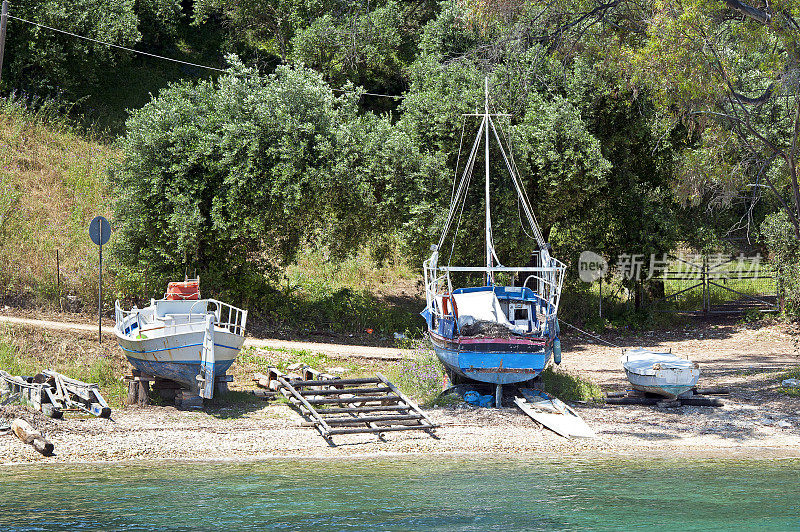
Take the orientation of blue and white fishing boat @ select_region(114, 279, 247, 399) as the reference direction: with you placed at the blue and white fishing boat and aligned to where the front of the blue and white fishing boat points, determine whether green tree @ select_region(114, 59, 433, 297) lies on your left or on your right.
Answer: on your right

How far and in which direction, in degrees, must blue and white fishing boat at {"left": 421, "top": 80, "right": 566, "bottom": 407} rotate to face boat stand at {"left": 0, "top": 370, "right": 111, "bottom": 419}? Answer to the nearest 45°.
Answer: approximately 90° to its left

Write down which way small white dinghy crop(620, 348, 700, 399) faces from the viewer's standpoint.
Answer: facing away from the viewer and to the left of the viewer

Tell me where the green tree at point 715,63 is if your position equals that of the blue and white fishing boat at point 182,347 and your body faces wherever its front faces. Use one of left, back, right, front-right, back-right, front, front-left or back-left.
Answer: back-right

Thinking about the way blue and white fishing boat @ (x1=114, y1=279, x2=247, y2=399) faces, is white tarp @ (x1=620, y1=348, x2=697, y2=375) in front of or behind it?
behind

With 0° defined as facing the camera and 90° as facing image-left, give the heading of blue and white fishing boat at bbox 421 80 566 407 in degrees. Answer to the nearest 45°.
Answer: approximately 180°

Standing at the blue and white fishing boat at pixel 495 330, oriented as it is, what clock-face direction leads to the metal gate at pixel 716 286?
The metal gate is roughly at 1 o'clock from the blue and white fishing boat.
